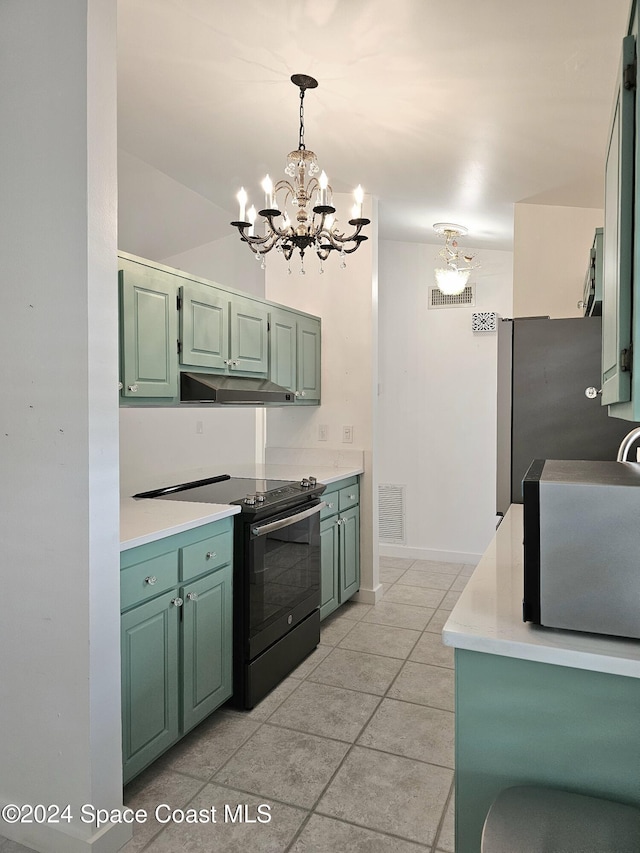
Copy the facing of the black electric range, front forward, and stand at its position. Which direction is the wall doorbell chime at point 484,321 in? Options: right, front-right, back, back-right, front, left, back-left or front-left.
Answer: left

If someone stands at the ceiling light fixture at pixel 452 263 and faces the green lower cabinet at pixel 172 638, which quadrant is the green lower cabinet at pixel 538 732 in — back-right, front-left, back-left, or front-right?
front-left

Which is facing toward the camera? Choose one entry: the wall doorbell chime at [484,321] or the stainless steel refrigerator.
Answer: the wall doorbell chime

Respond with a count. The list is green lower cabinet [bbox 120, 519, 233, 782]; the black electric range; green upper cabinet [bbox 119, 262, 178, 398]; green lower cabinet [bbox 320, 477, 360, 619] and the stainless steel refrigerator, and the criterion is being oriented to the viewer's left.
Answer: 1

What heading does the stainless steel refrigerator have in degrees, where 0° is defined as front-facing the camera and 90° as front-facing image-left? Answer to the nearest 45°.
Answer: approximately 90°

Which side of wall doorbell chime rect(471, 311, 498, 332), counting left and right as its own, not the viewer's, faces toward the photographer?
front

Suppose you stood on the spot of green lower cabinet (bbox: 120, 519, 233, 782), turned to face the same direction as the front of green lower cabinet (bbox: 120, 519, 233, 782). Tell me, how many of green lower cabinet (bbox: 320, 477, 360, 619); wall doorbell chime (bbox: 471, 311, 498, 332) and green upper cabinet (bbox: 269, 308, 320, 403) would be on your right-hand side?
0

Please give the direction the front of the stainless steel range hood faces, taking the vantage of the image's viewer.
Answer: facing the viewer and to the right of the viewer

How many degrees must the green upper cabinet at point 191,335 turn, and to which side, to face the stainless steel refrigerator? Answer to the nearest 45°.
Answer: approximately 45° to its left

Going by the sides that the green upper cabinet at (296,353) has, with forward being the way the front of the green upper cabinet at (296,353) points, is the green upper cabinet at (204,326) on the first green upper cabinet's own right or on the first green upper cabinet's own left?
on the first green upper cabinet's own right

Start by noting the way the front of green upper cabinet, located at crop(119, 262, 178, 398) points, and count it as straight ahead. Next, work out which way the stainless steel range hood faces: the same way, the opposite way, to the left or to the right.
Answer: the same way

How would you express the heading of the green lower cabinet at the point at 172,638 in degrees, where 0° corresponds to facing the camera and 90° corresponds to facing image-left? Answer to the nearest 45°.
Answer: approximately 315°

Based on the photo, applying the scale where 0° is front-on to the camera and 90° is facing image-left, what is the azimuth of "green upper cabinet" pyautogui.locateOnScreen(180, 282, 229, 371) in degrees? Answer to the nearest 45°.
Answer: approximately 315°

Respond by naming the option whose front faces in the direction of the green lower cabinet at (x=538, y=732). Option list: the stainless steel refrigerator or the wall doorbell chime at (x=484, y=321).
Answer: the wall doorbell chime

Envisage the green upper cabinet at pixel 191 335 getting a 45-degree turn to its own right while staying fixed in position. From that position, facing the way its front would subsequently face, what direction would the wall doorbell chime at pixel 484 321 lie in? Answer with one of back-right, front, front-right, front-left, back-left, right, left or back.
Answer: back-left
